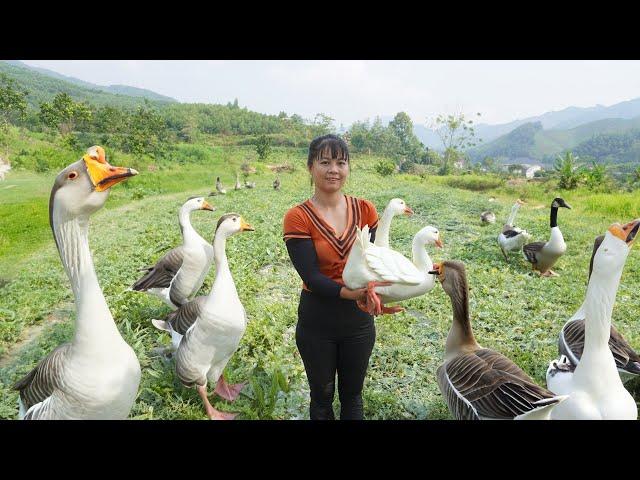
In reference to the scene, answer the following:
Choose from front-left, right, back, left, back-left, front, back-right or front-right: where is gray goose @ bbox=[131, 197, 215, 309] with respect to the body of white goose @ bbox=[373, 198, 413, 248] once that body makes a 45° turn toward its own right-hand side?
back-right

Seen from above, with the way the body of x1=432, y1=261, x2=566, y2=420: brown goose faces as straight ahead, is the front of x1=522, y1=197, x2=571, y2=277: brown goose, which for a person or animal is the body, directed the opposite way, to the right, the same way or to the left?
the opposite way

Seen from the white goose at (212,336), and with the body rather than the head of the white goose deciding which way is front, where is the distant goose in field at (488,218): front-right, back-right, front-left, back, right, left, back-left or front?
left

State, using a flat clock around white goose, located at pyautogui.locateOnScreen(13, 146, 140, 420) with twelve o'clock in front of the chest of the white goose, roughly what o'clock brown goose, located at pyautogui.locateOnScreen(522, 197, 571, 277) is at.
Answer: The brown goose is roughly at 10 o'clock from the white goose.

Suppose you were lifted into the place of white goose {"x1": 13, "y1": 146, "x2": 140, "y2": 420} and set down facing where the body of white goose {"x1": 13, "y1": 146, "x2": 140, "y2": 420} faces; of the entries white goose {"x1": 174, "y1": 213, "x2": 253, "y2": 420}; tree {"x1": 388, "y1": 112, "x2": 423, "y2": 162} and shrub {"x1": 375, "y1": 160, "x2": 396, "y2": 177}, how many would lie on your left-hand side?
3

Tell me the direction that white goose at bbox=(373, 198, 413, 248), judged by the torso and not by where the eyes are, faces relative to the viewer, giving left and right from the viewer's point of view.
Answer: facing to the right of the viewer

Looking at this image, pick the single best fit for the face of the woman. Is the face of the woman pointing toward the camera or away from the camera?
toward the camera
